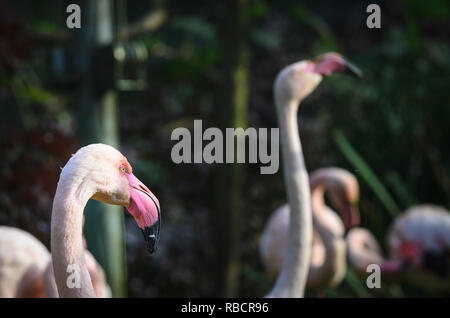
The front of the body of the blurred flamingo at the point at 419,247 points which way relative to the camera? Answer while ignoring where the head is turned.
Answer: to the viewer's left

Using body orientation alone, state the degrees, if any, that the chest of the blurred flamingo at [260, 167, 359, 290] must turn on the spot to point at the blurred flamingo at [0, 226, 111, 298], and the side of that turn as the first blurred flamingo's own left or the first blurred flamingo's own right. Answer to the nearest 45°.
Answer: approximately 135° to the first blurred flamingo's own right

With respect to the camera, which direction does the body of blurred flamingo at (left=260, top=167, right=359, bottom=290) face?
to the viewer's right
